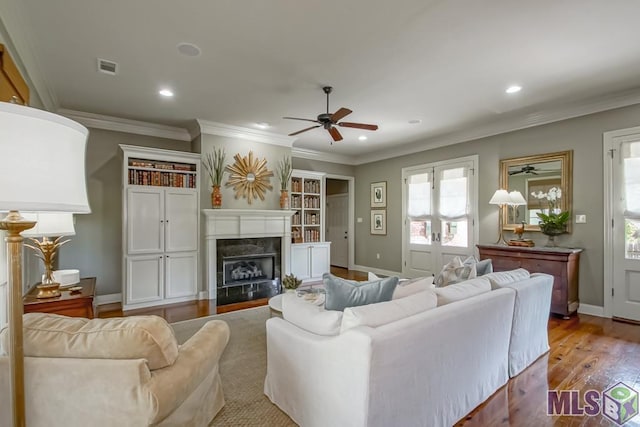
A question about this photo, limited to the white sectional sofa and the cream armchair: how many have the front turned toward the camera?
0

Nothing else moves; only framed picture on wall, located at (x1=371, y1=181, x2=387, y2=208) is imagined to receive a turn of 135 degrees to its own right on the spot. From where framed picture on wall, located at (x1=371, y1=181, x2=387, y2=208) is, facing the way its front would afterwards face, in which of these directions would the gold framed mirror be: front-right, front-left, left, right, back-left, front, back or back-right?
back-right

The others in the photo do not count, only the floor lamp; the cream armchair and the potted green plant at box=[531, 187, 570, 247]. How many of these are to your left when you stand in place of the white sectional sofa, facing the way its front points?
2

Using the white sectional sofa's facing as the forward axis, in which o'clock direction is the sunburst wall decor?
The sunburst wall decor is roughly at 12 o'clock from the white sectional sofa.

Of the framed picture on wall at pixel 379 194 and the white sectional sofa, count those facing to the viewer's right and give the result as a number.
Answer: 0

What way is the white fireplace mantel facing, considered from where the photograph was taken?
facing the viewer and to the right of the viewer

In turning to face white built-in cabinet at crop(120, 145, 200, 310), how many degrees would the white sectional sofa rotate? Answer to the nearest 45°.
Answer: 0° — it already faces it

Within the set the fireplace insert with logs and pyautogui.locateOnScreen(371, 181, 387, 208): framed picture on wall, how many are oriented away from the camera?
0

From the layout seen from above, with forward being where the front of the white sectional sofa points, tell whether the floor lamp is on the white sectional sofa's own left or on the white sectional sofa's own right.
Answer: on the white sectional sofa's own left

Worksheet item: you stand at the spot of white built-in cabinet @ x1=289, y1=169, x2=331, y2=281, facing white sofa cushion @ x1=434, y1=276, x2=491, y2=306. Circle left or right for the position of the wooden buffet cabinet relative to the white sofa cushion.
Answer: left
